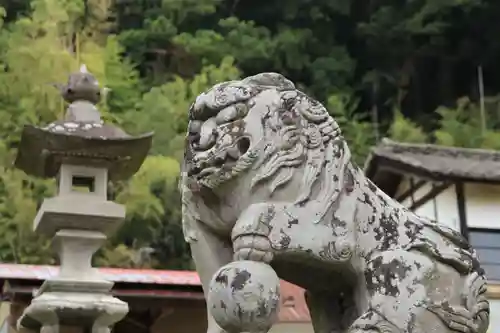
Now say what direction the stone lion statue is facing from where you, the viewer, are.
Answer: facing to the left of the viewer

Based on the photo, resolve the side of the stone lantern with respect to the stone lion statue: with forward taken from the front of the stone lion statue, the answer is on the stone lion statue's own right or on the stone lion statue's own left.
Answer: on the stone lion statue's own right
